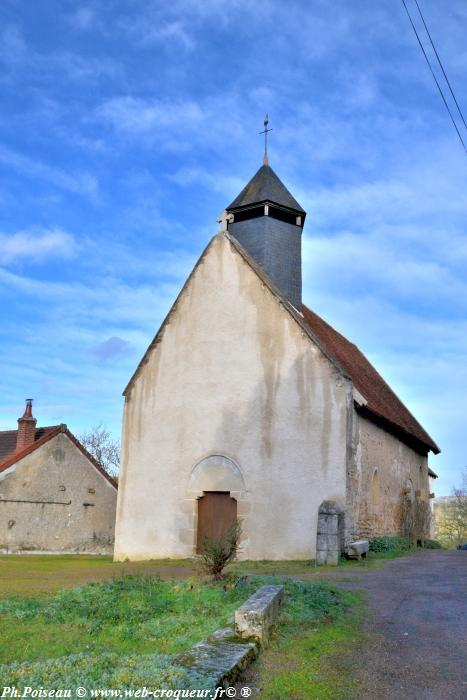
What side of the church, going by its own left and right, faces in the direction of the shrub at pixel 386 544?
left

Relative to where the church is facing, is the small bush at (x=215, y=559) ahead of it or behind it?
ahead

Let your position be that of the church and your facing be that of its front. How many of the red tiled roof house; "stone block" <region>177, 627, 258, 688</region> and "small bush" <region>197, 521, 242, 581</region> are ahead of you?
2

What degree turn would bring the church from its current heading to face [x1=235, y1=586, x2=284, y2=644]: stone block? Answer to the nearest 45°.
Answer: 0° — it already faces it

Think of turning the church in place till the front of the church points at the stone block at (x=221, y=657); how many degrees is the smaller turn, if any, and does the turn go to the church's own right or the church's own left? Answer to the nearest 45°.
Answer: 0° — it already faces it

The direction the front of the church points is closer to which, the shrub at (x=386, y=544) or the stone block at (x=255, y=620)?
the stone block

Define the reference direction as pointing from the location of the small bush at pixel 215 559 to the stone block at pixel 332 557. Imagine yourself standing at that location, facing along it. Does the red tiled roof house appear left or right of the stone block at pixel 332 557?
left

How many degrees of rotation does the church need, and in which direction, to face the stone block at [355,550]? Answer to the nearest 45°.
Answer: approximately 45° to its left

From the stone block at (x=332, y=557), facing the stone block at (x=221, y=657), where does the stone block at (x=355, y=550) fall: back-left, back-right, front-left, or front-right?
back-left

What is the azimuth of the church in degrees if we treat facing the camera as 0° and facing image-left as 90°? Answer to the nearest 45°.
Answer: approximately 0°

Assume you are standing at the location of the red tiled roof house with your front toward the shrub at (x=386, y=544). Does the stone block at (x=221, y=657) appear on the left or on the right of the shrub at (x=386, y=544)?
right

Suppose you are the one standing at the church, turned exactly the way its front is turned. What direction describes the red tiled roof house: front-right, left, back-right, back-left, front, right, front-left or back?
back-right

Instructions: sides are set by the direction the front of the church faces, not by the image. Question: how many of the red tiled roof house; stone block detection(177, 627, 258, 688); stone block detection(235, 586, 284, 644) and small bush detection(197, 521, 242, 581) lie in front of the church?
3

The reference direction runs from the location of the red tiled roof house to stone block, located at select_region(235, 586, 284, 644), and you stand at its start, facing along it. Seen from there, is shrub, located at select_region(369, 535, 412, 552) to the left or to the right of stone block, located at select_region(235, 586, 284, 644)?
left

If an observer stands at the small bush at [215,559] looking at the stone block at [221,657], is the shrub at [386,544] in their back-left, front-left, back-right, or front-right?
back-left
